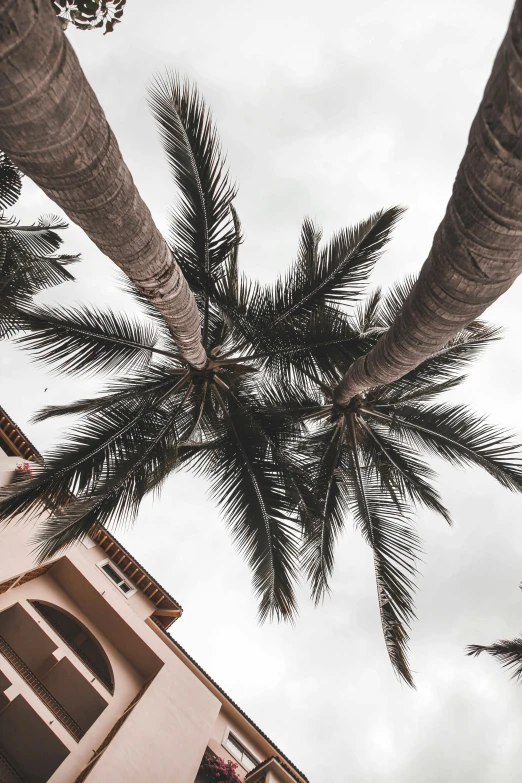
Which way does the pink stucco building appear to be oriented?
toward the camera
